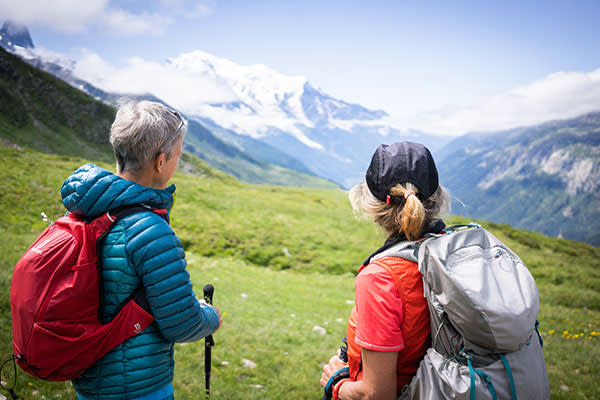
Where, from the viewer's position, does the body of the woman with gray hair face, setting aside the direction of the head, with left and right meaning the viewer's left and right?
facing away from the viewer and to the right of the viewer

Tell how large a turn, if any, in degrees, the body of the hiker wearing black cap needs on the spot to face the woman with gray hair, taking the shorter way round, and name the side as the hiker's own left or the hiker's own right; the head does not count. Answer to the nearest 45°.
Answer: approximately 45° to the hiker's own left

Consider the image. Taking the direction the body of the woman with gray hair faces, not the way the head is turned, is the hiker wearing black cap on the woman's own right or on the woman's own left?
on the woman's own right

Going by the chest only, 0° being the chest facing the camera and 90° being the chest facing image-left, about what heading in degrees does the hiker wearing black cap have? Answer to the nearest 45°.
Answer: approximately 135°

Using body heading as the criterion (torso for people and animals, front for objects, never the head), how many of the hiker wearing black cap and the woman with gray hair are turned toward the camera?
0
